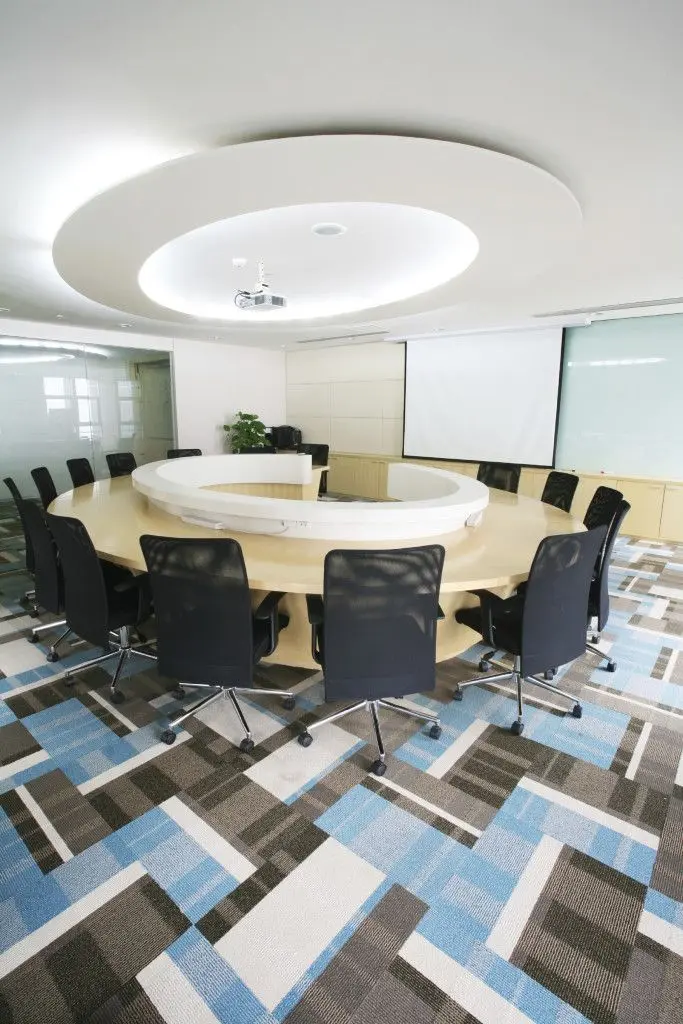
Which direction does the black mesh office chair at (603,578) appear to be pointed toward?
to the viewer's left

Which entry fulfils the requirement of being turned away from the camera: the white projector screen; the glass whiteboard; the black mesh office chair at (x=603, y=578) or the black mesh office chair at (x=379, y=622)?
the black mesh office chair at (x=379, y=622)

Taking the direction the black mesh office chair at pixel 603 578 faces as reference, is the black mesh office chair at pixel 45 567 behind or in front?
in front

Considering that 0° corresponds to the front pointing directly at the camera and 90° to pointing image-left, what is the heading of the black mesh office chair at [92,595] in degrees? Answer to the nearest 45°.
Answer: approximately 225°

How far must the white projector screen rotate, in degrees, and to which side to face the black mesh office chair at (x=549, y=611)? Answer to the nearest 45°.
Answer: approximately 45° to its left

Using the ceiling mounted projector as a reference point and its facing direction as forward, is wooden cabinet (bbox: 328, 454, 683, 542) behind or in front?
in front

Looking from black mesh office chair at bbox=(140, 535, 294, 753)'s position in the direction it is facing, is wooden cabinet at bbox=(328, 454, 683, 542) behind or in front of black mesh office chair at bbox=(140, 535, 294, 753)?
in front

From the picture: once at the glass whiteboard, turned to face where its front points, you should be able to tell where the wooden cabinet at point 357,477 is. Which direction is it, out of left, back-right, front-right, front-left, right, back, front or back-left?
front-right

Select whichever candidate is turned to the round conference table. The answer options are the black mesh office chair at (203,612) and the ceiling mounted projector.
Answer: the black mesh office chair

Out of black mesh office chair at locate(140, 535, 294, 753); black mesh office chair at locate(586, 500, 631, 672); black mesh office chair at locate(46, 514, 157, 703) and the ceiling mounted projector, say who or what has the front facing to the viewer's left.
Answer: black mesh office chair at locate(586, 500, 631, 672)

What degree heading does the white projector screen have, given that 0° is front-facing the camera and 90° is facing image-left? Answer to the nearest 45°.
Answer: approximately 45°
